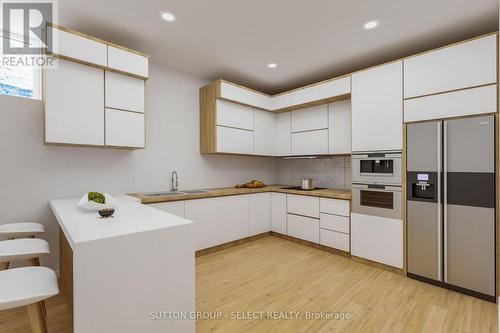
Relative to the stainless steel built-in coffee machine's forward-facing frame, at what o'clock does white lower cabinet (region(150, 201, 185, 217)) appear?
The white lower cabinet is roughly at 2 o'clock from the stainless steel built-in coffee machine.

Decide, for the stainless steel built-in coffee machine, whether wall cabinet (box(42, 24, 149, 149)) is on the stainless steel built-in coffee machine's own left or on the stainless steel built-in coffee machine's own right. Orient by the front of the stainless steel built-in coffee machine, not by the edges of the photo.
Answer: on the stainless steel built-in coffee machine's own right

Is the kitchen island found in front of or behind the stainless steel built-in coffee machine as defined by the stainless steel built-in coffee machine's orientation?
in front

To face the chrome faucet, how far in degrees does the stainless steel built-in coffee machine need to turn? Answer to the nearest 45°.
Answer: approximately 90° to its right

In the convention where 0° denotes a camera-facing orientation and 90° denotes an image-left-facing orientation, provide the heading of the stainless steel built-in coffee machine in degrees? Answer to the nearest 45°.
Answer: approximately 0°

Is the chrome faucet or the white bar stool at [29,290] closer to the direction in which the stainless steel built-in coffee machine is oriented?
the white bar stool

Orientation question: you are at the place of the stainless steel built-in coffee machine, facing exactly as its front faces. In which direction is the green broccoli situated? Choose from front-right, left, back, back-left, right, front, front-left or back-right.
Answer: front-right

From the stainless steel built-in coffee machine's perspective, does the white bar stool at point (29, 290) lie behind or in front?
in front
